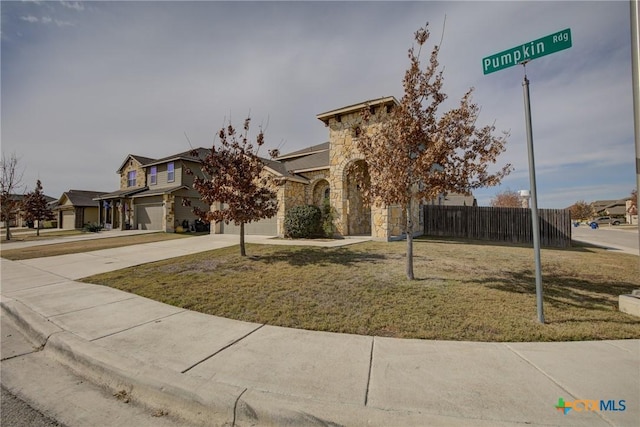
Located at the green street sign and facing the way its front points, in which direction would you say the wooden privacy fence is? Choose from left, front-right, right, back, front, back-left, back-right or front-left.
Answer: back-right

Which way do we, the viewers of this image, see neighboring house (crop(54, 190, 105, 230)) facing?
facing the viewer and to the left of the viewer

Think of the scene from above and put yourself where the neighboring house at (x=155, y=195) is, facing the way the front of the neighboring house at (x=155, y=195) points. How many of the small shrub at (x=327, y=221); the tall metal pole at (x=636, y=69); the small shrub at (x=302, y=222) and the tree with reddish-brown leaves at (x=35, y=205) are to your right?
1

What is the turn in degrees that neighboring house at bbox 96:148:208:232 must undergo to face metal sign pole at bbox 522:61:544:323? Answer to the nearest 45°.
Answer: approximately 45° to its left

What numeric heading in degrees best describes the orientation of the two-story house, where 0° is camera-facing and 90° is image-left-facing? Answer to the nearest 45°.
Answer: approximately 45°

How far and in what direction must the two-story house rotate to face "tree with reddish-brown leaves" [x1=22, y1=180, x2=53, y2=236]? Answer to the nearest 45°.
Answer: approximately 90° to its right

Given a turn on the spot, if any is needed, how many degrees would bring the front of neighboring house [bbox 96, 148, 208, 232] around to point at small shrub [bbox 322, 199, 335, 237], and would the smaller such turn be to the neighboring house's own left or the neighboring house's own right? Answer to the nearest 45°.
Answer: approximately 90° to the neighboring house's own left

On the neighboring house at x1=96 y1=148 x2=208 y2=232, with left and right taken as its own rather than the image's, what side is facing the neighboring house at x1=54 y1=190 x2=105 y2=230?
right

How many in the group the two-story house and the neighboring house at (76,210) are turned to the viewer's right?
0

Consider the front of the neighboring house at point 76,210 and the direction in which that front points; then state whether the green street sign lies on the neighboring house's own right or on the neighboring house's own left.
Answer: on the neighboring house's own left

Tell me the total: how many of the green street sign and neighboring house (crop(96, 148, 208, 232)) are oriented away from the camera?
0
